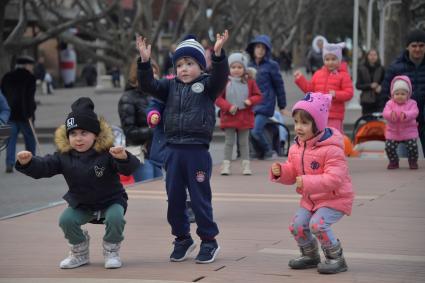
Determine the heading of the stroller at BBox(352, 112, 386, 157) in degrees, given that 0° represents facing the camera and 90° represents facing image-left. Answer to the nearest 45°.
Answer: approximately 0°

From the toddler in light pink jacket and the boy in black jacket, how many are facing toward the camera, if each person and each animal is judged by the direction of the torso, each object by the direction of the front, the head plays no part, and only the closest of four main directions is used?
2

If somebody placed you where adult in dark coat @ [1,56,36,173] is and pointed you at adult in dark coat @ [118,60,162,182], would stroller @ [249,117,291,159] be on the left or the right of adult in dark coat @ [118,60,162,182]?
left

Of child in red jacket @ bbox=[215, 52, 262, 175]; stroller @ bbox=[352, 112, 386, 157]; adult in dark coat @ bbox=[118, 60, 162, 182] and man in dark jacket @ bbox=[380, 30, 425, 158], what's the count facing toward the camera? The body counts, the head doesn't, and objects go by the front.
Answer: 3

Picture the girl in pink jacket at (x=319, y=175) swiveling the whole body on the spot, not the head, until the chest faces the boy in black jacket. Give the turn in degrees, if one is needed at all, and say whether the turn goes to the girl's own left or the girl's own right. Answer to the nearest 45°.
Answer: approximately 45° to the girl's own right
